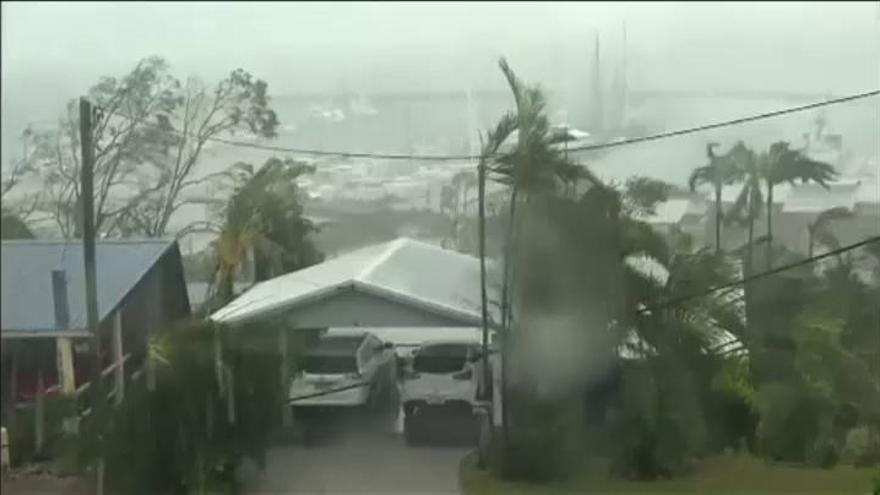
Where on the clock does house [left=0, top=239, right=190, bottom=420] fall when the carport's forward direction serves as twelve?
The house is roughly at 3 o'clock from the carport.

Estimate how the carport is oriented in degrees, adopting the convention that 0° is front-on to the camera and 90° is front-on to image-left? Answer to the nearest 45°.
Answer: approximately 0°

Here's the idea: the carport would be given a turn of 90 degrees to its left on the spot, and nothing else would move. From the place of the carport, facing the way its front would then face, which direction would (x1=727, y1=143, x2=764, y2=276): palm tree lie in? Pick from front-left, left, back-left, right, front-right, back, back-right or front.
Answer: front

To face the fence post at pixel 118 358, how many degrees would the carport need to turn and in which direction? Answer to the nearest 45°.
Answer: approximately 90° to its right

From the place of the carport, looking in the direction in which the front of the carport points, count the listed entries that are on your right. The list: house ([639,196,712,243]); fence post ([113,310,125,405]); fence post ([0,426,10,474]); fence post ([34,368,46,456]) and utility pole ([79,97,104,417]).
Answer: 4
